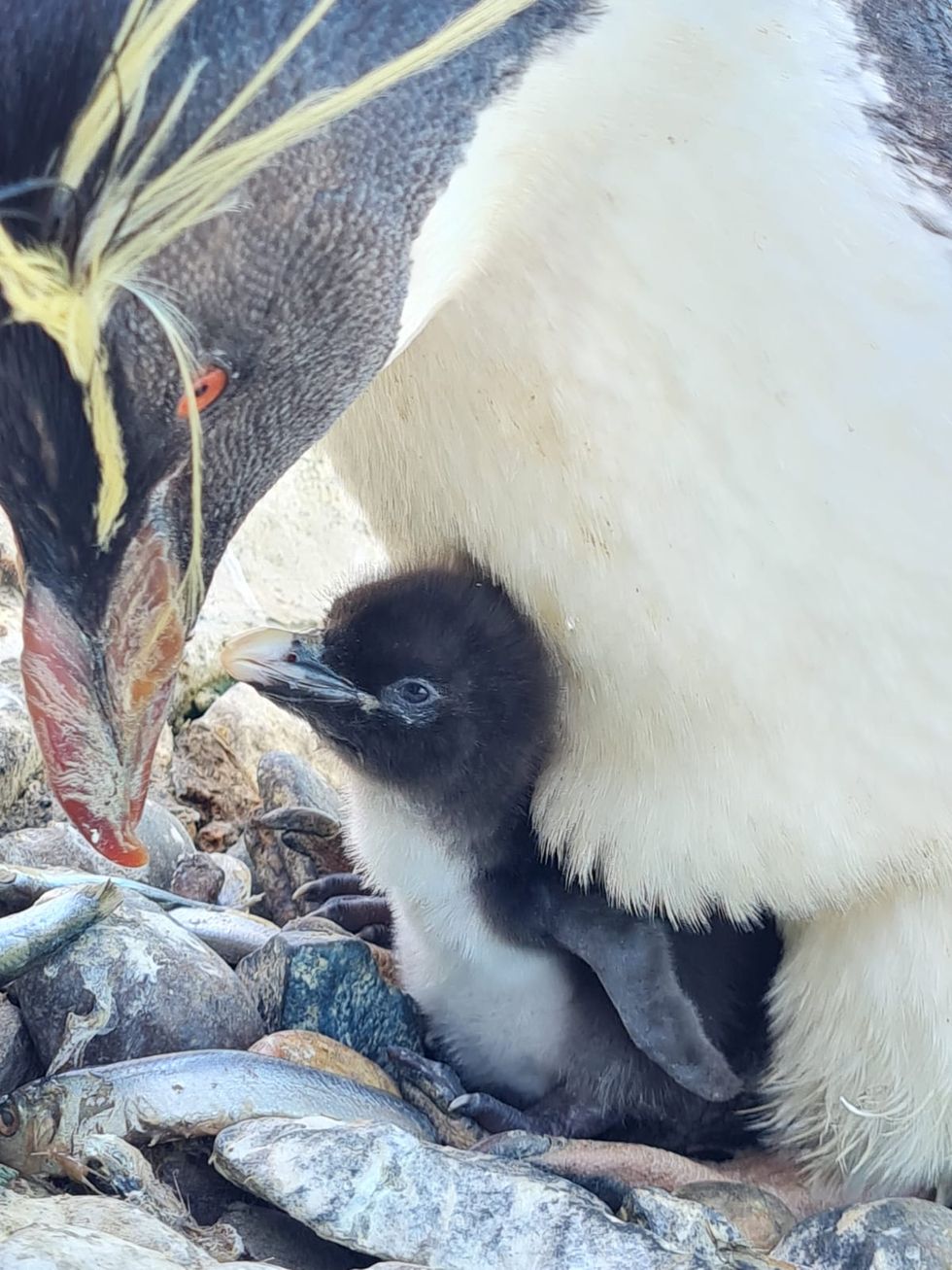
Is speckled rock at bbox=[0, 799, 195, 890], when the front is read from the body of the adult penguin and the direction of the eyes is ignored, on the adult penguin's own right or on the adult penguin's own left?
on the adult penguin's own right

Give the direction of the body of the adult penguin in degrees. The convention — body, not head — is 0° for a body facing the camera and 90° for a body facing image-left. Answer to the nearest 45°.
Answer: approximately 45°
